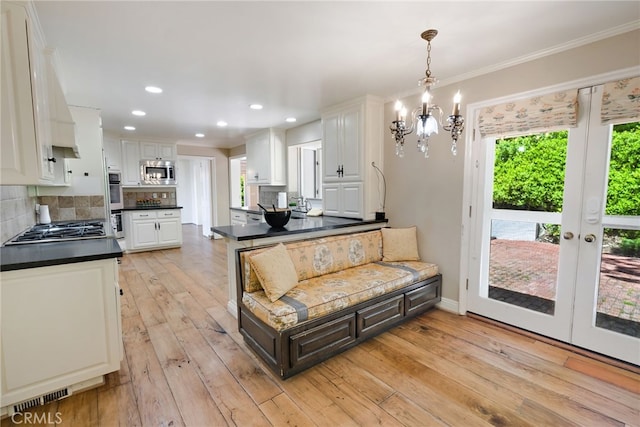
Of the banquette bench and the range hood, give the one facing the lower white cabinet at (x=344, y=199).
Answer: the range hood

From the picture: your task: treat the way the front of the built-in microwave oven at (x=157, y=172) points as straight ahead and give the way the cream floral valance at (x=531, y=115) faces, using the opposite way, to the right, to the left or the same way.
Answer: to the right

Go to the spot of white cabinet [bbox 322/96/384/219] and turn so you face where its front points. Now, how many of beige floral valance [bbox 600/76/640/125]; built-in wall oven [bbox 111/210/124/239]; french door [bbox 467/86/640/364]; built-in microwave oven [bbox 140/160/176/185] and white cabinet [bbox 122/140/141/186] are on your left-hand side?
2

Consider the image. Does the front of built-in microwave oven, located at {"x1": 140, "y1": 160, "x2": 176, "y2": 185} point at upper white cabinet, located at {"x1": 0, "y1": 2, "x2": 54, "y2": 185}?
yes

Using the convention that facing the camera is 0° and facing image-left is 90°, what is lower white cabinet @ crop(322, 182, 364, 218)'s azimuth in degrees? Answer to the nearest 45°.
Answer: approximately 45°

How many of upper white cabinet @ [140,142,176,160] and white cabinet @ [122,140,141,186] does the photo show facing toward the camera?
2

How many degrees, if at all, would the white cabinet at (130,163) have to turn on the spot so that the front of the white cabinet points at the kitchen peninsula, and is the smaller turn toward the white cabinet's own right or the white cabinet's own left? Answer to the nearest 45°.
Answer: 0° — it already faces it

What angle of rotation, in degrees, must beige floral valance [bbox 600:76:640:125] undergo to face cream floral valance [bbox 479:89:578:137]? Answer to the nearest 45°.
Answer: approximately 45° to its right

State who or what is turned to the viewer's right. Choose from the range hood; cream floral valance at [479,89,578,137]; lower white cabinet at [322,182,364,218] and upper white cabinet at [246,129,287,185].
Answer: the range hood

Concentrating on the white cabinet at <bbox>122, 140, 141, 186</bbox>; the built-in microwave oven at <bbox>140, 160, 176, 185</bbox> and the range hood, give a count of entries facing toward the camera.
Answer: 2

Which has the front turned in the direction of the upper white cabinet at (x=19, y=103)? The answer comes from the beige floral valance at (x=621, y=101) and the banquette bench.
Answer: the beige floral valance

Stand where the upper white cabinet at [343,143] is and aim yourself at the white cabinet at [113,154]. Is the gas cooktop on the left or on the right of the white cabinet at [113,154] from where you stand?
left
